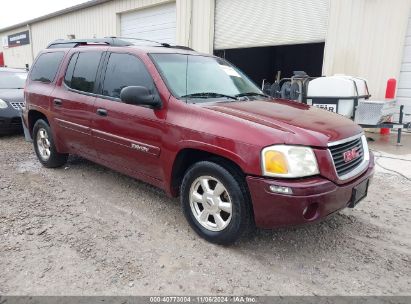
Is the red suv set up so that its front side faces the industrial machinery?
no

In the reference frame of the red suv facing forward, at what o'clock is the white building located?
The white building is roughly at 8 o'clock from the red suv.

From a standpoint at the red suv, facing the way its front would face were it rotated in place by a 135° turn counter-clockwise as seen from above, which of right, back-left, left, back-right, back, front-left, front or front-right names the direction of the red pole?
front-right

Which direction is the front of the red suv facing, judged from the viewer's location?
facing the viewer and to the right of the viewer
